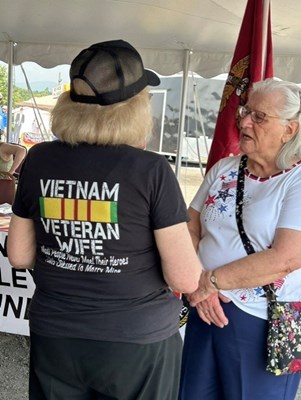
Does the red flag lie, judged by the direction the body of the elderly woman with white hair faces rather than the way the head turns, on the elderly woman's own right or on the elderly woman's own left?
on the elderly woman's own right

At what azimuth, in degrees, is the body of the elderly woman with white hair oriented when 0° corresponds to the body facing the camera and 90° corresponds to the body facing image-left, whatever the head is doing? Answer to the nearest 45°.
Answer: approximately 45°
